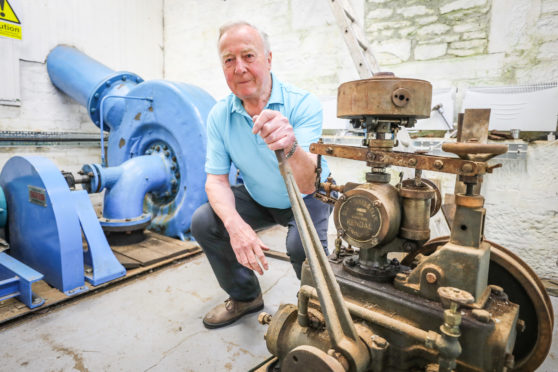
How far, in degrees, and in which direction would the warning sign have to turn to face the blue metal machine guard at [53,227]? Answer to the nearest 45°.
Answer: approximately 45° to its right

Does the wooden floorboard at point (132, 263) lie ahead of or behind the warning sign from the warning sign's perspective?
ahead

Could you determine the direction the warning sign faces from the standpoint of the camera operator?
facing the viewer and to the right of the viewer

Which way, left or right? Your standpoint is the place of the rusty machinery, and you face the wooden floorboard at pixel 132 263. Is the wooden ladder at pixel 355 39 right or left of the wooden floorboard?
right

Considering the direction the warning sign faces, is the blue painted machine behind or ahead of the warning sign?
ahead

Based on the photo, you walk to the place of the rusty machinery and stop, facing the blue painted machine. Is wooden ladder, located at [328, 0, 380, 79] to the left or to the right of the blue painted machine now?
right
